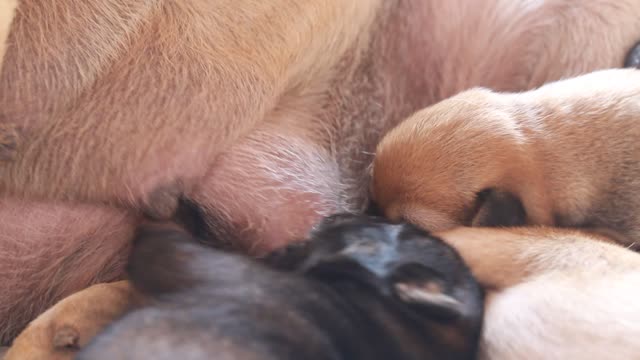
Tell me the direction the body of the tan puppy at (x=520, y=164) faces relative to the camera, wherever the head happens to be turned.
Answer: to the viewer's left

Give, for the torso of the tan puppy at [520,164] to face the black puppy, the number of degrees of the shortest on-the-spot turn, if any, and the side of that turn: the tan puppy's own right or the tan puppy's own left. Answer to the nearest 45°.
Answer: approximately 45° to the tan puppy's own left
